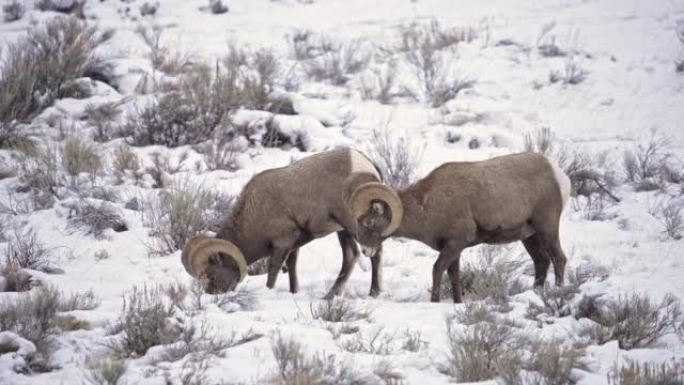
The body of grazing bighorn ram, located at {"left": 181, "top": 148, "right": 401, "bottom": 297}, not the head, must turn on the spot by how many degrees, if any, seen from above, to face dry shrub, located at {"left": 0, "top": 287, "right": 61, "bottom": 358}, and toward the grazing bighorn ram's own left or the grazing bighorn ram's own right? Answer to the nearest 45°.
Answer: approximately 45° to the grazing bighorn ram's own left

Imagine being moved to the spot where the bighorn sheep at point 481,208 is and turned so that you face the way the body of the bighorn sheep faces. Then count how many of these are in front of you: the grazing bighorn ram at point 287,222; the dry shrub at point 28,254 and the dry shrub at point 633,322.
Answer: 2

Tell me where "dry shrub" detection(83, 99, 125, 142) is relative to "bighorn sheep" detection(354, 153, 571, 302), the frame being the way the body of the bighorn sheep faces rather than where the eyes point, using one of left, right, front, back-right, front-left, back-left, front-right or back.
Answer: front-right

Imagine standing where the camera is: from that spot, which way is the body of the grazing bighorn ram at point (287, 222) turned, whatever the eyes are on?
to the viewer's left

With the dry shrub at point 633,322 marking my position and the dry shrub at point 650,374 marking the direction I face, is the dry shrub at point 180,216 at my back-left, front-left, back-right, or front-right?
back-right

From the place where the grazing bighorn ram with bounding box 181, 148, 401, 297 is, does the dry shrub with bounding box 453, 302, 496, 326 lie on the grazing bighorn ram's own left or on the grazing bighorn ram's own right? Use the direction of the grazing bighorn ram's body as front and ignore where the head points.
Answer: on the grazing bighorn ram's own left

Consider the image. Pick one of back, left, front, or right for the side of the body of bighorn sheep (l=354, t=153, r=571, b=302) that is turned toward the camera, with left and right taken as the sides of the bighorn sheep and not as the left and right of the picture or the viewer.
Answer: left

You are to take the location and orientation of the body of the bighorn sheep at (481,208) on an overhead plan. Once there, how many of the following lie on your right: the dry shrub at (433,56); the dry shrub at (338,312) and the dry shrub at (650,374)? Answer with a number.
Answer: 1

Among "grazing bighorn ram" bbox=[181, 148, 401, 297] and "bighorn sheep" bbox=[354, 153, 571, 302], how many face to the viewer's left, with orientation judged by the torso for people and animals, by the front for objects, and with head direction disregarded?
2

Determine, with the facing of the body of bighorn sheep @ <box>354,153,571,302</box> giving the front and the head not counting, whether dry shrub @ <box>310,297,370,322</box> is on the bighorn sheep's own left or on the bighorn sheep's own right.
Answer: on the bighorn sheep's own left

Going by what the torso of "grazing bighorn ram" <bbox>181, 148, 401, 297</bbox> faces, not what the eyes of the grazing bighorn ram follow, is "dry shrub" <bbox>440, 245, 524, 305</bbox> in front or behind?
behind

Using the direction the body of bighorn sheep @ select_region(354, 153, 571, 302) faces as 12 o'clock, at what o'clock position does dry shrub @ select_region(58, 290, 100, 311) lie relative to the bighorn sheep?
The dry shrub is roughly at 11 o'clock from the bighorn sheep.
